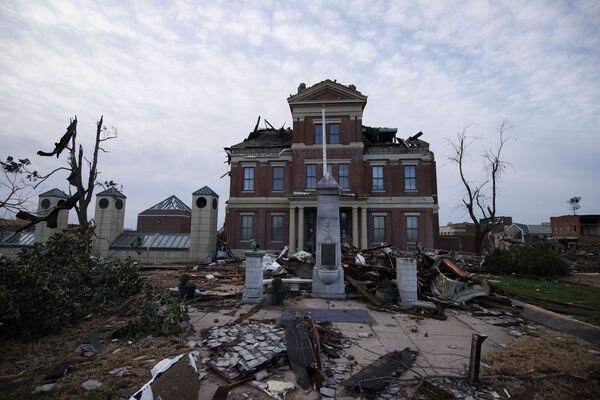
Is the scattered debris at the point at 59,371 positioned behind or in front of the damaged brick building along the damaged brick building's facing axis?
in front

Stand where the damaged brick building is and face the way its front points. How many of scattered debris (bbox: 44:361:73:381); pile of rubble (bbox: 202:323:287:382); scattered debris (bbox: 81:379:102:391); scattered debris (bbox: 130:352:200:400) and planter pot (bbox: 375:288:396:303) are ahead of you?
5

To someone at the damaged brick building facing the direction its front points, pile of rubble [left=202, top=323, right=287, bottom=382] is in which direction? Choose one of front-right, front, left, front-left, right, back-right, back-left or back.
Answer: front

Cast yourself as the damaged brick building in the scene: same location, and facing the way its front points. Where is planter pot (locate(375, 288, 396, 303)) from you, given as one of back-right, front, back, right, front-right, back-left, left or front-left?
front

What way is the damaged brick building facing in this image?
toward the camera

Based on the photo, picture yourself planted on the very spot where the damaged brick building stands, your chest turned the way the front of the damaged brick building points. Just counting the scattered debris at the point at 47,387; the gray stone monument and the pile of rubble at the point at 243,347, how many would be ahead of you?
3

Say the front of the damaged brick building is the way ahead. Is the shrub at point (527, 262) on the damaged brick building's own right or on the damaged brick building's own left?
on the damaged brick building's own left

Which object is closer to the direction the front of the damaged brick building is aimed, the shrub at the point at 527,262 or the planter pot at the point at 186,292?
the planter pot

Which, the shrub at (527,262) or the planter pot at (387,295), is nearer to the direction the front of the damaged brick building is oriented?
the planter pot

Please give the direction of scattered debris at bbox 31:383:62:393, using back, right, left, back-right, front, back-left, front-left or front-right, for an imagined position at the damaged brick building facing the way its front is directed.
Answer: front

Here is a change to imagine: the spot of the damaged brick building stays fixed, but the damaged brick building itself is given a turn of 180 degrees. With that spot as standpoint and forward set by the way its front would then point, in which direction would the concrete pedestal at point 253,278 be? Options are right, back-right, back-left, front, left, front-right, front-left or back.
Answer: back

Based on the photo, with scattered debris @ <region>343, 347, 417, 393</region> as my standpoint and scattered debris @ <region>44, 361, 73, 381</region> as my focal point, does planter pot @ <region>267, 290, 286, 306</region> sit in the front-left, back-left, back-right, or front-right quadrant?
front-right

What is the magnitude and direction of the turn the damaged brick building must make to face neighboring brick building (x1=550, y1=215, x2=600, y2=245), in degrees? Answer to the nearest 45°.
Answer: approximately 135° to its left

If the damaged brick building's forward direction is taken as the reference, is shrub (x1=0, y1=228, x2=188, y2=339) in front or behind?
in front

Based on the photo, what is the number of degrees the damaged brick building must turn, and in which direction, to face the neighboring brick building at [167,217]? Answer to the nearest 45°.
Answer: approximately 135° to its right

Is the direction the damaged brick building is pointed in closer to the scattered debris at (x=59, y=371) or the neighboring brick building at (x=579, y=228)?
the scattered debris

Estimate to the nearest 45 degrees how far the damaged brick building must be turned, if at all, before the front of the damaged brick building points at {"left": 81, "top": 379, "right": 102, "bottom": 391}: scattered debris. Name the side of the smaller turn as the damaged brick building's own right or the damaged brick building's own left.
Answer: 0° — it already faces it
